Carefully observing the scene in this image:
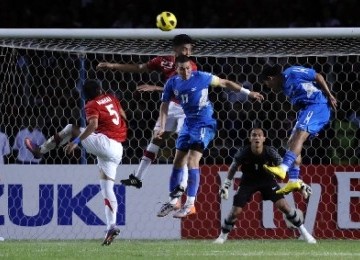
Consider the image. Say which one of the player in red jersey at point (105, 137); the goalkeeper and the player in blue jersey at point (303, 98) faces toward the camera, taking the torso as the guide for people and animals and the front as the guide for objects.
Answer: the goalkeeper

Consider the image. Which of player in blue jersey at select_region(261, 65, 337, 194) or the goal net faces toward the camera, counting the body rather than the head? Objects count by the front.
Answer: the goal net

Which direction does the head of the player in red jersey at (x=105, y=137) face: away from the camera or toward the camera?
away from the camera

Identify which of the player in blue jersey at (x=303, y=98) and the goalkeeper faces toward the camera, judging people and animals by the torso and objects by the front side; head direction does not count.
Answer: the goalkeeper

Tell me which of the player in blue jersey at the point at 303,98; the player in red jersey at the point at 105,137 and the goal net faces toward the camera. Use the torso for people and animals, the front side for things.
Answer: the goal net

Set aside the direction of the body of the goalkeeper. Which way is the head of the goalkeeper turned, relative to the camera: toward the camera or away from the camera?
toward the camera

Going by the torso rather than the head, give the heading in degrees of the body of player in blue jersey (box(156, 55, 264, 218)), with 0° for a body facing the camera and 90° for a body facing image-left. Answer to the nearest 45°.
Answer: approximately 45°

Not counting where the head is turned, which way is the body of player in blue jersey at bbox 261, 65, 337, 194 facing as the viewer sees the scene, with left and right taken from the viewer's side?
facing to the left of the viewer

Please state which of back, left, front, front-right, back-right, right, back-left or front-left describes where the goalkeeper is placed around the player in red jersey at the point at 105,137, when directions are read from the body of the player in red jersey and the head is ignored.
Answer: back-right

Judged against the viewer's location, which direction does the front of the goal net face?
facing the viewer

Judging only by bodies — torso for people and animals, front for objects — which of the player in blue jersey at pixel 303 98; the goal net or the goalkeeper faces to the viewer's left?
the player in blue jersey

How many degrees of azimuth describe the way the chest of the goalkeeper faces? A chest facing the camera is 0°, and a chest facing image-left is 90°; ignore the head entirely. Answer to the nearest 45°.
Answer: approximately 0°
